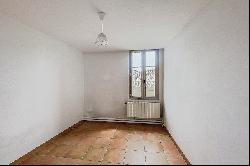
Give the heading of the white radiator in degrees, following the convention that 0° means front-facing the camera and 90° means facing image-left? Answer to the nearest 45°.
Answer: approximately 0°
